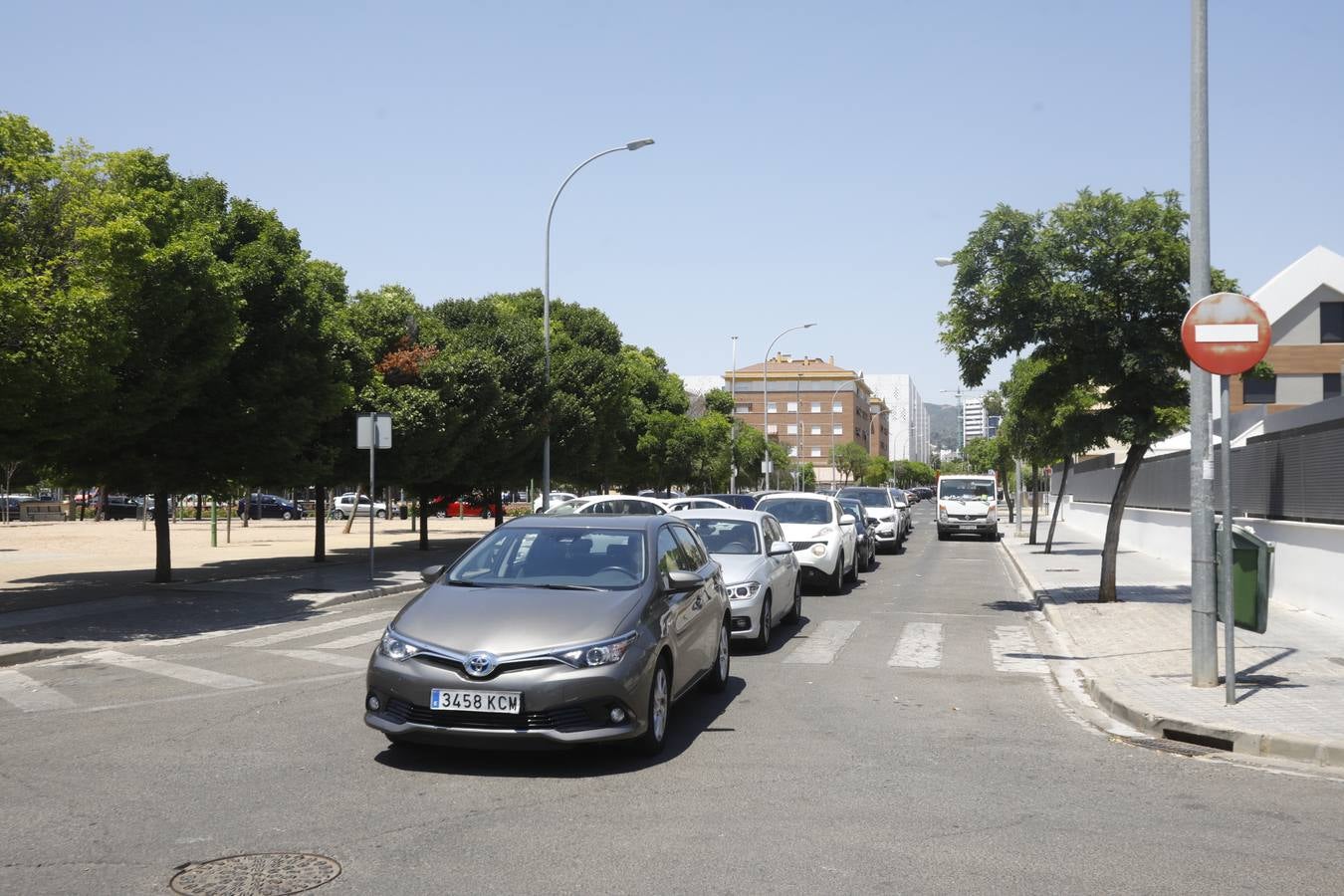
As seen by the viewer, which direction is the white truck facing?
toward the camera

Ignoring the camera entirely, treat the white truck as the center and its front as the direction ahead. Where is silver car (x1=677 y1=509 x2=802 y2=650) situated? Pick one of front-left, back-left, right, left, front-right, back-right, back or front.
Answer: front

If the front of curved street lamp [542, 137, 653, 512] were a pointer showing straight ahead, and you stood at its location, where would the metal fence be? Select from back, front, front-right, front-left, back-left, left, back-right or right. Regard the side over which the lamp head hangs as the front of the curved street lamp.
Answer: front-right

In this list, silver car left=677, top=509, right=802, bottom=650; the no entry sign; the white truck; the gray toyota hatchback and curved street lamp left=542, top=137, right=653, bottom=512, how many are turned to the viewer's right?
1

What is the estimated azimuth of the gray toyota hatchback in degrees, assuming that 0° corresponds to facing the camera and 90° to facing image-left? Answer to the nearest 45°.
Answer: approximately 45°

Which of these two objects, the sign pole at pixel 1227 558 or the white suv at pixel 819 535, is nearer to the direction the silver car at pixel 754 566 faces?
the sign pole

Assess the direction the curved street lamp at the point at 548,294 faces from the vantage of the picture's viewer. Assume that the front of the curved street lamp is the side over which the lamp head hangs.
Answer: facing to the right of the viewer

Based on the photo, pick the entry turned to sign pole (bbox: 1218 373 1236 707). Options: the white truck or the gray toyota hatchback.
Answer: the white truck

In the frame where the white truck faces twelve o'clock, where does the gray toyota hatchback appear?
The gray toyota hatchback is roughly at 12 o'clock from the white truck.

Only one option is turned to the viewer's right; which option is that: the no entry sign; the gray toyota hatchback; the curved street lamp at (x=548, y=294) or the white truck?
the curved street lamp

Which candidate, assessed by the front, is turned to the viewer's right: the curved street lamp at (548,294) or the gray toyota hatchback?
the curved street lamp

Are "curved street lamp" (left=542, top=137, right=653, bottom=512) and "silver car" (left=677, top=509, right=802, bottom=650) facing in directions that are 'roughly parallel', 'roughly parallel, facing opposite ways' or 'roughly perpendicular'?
roughly perpendicular

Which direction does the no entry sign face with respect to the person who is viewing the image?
facing the viewer

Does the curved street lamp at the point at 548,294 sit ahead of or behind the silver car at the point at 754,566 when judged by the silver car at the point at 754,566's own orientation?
behind

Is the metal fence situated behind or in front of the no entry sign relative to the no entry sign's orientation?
behind

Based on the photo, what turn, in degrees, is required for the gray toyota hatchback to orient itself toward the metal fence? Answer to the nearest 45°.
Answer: approximately 180°

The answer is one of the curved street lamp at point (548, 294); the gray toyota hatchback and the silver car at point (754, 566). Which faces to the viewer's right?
the curved street lamp
